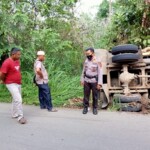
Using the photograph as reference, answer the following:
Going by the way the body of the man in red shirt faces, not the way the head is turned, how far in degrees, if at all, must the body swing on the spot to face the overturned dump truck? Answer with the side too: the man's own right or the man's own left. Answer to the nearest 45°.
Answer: approximately 45° to the man's own left

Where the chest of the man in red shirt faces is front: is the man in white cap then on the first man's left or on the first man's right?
on the first man's left

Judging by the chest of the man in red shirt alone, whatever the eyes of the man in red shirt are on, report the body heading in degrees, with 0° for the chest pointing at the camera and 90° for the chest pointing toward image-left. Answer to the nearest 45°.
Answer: approximately 315°

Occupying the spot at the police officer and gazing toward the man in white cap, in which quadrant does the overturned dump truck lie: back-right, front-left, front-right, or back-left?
back-right
